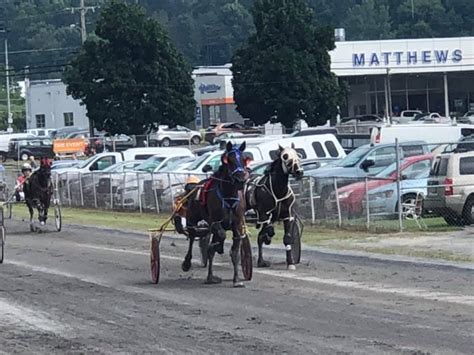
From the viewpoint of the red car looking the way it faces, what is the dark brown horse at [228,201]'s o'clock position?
The dark brown horse is roughly at 11 o'clock from the red car.

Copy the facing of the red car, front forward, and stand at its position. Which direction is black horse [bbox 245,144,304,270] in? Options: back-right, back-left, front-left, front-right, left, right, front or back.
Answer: front-left

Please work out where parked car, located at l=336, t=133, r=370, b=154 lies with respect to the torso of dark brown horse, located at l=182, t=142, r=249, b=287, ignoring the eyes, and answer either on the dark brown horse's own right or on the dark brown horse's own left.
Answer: on the dark brown horse's own left

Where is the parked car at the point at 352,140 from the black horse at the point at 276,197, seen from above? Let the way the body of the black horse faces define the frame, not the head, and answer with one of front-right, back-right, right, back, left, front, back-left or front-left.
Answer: back-left

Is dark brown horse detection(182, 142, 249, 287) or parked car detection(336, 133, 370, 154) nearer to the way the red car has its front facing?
the dark brown horse

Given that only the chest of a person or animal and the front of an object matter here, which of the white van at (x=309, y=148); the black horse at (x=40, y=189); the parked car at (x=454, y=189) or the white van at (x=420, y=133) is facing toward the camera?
the black horse

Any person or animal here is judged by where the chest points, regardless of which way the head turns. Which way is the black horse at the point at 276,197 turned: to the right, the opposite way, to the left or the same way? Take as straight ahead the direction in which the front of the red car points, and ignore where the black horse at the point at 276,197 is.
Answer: to the left

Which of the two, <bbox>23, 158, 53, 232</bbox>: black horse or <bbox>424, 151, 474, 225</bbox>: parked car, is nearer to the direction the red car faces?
the black horse

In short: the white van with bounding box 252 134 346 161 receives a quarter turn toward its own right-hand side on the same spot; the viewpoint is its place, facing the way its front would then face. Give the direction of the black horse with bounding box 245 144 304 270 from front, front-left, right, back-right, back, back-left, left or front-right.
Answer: back-right
